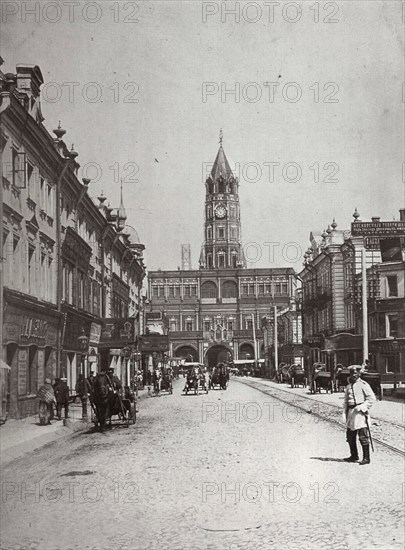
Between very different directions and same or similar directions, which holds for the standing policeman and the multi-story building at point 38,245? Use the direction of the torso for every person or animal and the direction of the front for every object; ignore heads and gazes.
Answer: very different directions

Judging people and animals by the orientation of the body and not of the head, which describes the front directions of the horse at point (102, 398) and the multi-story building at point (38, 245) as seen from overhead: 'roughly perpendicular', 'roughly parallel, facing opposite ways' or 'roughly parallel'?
roughly perpendicular

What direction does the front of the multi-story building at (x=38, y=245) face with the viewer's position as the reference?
facing to the right of the viewer

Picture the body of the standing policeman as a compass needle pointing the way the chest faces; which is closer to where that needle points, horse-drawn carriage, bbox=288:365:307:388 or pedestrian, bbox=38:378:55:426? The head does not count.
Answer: the pedestrian

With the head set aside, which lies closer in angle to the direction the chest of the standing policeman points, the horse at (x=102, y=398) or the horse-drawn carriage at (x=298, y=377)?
the horse

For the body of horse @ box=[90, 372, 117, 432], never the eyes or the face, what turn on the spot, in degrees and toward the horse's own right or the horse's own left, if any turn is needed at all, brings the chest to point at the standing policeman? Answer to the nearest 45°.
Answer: approximately 45° to the horse's own left
